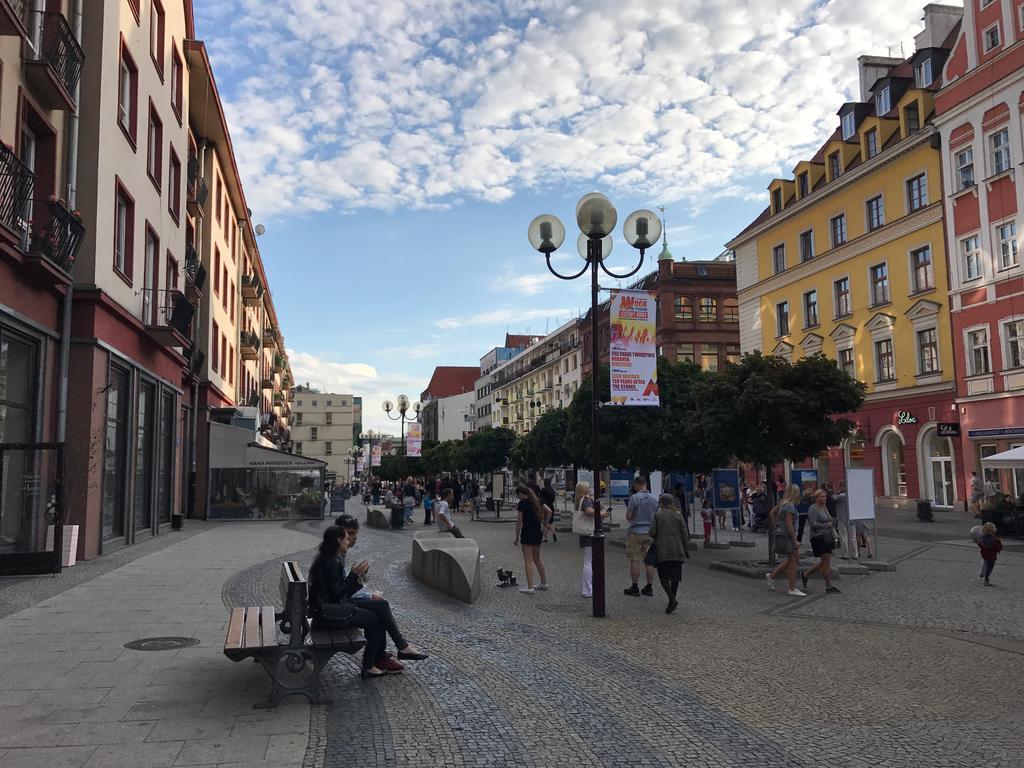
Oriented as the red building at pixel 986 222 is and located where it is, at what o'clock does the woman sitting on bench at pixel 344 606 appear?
The woman sitting on bench is roughly at 11 o'clock from the red building.

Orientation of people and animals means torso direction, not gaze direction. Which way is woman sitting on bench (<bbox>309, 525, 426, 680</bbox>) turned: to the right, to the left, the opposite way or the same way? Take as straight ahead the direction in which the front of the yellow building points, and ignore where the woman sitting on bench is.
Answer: the opposite way

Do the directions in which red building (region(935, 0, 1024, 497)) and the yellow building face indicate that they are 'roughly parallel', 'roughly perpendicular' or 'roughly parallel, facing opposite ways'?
roughly parallel

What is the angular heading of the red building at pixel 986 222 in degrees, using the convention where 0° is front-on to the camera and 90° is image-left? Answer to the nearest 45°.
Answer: approximately 45°

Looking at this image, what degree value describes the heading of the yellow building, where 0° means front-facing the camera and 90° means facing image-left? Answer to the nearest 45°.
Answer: approximately 45°

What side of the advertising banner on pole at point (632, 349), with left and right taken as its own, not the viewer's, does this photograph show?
front

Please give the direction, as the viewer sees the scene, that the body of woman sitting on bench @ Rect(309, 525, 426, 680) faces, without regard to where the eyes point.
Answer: to the viewer's right

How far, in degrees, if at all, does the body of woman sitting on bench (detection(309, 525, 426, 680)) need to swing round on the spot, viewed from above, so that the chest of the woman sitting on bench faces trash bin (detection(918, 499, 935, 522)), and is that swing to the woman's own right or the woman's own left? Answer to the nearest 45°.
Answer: approximately 45° to the woman's own left

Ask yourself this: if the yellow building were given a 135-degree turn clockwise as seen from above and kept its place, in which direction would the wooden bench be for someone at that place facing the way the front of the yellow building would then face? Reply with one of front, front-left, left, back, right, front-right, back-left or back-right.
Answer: back

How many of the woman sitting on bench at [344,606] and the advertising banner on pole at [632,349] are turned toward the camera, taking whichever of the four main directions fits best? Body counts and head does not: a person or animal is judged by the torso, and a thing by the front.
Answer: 1

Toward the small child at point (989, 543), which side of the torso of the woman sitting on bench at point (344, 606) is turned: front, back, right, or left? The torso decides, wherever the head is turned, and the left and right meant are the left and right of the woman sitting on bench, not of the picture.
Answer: front

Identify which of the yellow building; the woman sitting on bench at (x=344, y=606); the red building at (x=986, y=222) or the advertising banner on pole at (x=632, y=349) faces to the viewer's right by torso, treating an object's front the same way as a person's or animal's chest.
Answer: the woman sitting on bench

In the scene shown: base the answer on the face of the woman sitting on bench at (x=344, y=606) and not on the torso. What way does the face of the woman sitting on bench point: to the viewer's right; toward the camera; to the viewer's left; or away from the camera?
to the viewer's right

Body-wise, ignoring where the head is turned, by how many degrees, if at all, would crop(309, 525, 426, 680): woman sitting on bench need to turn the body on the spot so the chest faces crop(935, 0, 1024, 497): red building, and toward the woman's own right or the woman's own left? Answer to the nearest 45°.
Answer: approximately 45° to the woman's own left

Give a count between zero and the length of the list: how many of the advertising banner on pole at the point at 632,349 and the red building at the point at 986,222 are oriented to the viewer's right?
0
